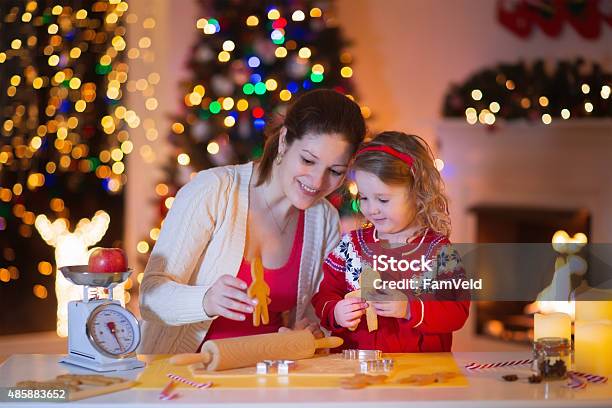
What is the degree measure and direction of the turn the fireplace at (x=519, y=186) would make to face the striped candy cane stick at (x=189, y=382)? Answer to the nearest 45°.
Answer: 0° — it already faces it

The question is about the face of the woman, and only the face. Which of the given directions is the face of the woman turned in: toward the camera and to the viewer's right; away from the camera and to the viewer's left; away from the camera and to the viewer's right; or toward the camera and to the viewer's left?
toward the camera and to the viewer's right

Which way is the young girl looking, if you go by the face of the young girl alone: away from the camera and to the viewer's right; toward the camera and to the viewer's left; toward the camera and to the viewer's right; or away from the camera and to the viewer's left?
toward the camera and to the viewer's left

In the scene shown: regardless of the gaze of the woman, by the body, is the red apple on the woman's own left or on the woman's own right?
on the woman's own right

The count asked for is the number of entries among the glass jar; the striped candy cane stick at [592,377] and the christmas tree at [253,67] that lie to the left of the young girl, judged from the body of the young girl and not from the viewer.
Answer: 2

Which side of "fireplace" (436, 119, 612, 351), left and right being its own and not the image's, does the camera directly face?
front

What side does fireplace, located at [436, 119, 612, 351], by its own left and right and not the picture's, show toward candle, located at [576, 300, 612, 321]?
front

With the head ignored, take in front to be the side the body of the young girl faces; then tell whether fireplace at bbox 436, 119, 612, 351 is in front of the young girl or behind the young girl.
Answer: behind
